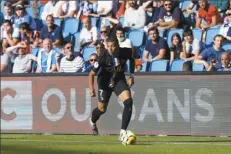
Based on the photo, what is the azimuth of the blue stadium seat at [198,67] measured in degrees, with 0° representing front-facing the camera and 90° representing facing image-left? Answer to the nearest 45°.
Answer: approximately 0°

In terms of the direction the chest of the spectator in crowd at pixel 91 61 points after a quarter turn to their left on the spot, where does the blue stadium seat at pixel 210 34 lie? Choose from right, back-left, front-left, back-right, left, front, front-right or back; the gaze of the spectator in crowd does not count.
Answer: front

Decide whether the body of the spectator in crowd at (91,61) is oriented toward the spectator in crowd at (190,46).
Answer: no

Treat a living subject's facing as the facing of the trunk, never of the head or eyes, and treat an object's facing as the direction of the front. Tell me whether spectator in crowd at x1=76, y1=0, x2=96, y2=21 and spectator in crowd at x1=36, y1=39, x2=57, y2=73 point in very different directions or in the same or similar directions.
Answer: same or similar directions

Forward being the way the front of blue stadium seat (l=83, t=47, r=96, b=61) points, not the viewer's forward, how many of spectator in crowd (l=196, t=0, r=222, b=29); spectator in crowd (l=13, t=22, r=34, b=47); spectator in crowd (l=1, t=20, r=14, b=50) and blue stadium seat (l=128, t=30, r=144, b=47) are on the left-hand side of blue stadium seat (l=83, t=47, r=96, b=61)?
2

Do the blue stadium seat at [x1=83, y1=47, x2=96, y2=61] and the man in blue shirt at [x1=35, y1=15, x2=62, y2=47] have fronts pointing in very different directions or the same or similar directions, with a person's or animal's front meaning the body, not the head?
same or similar directions

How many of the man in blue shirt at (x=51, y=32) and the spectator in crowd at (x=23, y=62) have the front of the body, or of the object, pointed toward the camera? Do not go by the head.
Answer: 2

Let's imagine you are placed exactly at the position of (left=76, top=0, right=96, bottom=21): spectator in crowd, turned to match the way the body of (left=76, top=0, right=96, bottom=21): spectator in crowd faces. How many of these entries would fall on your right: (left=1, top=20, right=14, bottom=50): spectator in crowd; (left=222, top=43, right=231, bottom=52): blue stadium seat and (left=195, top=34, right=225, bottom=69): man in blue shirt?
1

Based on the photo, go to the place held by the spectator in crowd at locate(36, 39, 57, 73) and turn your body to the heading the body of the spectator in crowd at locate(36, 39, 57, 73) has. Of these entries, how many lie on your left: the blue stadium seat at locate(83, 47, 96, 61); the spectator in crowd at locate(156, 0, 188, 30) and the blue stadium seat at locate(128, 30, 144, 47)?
3

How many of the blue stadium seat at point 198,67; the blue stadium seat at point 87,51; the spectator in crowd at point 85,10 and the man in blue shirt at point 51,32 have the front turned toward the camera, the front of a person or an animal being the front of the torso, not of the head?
4

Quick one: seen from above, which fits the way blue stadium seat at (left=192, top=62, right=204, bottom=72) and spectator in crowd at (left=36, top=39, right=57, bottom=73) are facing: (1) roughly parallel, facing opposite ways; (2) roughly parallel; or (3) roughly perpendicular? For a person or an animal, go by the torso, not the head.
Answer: roughly parallel

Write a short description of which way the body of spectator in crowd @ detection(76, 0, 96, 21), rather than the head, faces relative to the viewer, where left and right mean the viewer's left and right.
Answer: facing the viewer

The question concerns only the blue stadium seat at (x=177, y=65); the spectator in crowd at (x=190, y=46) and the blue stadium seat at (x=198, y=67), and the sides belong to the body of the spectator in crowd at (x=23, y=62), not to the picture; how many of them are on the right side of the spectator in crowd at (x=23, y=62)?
0
